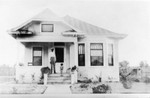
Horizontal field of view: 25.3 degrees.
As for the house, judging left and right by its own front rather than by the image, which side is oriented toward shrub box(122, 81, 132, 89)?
left

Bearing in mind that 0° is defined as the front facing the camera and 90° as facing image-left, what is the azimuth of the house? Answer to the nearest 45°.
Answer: approximately 0°
